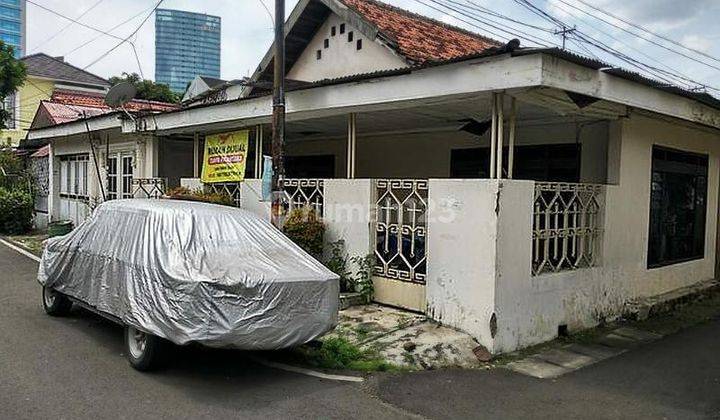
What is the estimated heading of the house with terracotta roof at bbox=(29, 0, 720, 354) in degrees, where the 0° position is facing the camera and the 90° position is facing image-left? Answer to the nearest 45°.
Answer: approximately 45°

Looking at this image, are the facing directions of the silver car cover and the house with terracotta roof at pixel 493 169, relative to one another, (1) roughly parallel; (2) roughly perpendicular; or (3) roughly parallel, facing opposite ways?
roughly perpendicular

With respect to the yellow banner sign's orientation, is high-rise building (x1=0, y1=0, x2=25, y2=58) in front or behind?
behind

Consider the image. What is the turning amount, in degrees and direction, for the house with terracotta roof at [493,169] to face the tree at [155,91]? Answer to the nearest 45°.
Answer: approximately 90° to its right

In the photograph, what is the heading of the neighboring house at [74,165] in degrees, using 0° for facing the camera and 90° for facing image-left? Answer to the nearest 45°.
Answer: approximately 45°

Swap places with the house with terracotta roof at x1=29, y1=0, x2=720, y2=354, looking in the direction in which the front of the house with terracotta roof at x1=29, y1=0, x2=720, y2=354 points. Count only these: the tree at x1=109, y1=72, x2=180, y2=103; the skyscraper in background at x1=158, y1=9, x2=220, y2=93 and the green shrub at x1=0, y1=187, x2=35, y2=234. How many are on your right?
3

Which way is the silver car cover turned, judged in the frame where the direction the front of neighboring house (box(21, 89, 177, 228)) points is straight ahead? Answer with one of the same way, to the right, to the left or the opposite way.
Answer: to the left

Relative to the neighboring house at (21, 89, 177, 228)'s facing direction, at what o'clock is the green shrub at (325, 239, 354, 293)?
The green shrub is roughly at 10 o'clock from the neighboring house.

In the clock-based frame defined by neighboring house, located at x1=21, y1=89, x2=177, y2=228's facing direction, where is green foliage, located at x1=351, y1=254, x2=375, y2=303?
The green foliage is roughly at 10 o'clock from the neighboring house.
